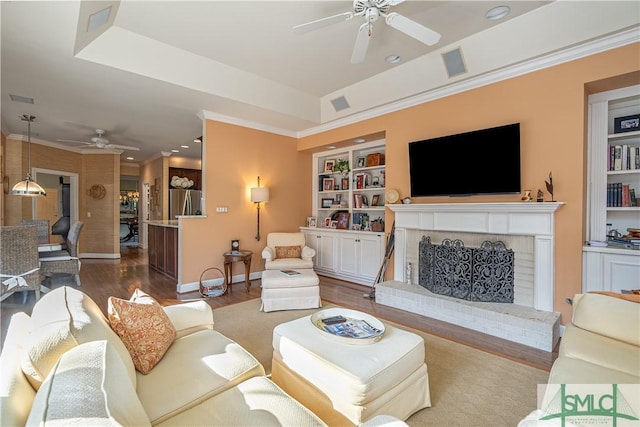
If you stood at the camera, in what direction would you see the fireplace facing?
facing the viewer and to the left of the viewer

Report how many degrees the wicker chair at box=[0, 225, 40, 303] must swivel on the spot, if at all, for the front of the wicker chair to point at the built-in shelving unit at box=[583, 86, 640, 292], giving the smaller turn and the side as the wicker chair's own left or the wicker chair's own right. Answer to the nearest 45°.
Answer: approximately 135° to the wicker chair's own right

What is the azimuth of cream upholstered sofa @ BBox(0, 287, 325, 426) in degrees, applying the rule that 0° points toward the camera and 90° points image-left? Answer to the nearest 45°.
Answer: approximately 225°

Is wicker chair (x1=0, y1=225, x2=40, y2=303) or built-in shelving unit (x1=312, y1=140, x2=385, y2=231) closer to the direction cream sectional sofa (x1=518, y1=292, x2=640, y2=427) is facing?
the wicker chair

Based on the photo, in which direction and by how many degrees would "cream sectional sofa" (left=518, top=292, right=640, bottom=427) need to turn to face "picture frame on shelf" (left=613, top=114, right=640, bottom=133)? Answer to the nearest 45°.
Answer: approximately 135° to its right

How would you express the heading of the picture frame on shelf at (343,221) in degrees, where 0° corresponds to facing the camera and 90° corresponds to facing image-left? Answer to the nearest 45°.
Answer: approximately 45°

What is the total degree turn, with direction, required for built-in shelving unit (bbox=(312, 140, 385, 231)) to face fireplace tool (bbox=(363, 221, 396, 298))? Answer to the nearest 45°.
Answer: approximately 45° to its left

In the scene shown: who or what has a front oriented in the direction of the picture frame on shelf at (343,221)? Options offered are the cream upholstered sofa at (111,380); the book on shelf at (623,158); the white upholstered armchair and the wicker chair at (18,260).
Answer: the cream upholstered sofa

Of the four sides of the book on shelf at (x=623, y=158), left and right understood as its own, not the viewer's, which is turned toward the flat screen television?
right

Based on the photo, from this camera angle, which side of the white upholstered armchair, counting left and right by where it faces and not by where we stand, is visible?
front

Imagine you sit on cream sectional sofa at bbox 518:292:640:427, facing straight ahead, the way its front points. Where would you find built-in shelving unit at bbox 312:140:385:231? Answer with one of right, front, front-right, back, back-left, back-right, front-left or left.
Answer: right
